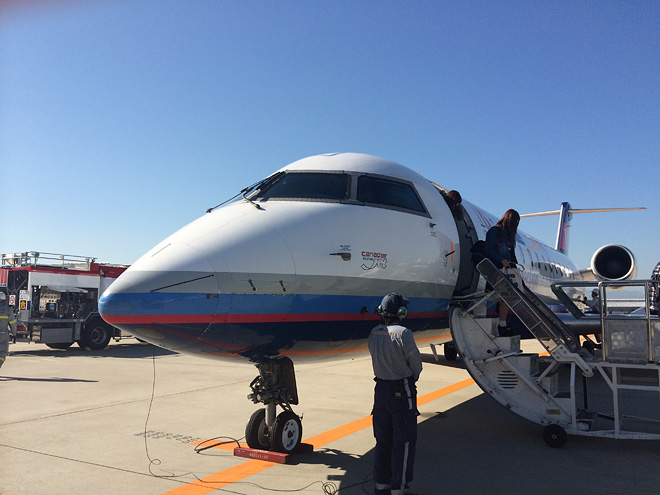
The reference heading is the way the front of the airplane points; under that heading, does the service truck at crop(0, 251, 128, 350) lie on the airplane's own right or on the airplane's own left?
on the airplane's own right

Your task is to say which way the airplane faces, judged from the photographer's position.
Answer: facing the viewer and to the left of the viewer

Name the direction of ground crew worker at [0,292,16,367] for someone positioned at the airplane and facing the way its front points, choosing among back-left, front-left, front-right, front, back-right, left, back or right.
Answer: right
